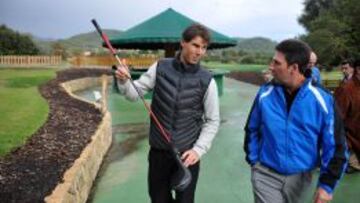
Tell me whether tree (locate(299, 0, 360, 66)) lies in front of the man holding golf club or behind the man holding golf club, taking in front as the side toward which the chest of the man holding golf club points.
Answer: behind

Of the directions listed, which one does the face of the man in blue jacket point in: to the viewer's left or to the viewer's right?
to the viewer's left

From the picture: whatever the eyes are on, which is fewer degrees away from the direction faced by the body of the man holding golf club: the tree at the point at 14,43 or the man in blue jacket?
the man in blue jacket

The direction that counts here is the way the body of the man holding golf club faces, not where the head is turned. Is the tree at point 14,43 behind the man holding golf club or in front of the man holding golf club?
behind

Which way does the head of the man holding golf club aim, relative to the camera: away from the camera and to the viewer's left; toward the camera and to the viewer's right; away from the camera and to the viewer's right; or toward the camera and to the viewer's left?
toward the camera and to the viewer's right

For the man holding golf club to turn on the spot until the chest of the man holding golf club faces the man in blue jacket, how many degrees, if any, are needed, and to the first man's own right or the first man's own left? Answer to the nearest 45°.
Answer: approximately 45° to the first man's own left

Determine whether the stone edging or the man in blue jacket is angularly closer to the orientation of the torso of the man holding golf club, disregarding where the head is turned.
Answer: the man in blue jacket

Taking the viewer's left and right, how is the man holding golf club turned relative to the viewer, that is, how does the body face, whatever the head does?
facing the viewer

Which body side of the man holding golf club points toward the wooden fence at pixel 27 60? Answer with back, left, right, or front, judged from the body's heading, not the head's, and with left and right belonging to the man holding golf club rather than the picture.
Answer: back

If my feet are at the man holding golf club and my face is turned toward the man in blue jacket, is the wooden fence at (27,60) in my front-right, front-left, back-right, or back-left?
back-left
